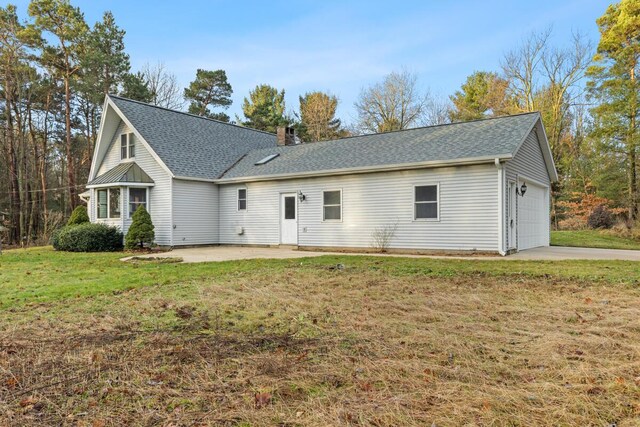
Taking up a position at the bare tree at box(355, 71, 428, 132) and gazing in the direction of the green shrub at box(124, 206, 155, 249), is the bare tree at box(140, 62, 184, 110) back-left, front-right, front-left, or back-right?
front-right

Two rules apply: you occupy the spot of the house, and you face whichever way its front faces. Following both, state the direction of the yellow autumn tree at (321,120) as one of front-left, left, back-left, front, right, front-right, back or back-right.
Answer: back

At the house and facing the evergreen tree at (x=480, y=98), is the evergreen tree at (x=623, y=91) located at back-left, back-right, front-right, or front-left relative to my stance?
front-right

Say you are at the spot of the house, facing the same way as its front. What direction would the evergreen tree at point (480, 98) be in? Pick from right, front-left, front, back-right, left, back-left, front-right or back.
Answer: back-left

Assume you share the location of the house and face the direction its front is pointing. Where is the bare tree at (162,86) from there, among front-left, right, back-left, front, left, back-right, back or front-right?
back-right

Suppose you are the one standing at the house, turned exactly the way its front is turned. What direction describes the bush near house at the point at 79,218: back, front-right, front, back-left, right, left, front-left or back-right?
right

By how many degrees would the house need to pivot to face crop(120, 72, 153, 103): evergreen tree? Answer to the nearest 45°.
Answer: approximately 135° to its right

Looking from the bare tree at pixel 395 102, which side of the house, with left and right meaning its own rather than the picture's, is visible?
back
